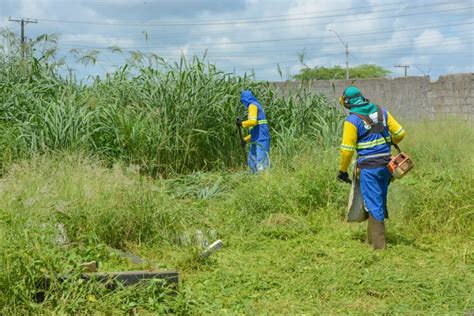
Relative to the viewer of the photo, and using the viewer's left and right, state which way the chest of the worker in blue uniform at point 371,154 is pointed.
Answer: facing away from the viewer and to the left of the viewer

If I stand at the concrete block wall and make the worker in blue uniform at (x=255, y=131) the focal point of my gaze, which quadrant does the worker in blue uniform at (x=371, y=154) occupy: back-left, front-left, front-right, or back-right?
front-left

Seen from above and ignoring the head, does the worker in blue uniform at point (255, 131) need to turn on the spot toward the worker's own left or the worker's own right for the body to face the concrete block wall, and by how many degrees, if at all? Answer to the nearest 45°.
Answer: approximately 135° to the worker's own right

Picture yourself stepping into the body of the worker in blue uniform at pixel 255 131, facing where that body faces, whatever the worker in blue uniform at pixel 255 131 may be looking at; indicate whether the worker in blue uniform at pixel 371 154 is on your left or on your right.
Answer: on your left

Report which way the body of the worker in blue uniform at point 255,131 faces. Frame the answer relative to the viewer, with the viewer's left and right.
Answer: facing to the left of the viewer

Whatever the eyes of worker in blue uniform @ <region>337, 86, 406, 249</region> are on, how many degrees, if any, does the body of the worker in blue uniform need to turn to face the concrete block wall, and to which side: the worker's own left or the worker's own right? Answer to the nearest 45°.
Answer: approximately 45° to the worker's own right

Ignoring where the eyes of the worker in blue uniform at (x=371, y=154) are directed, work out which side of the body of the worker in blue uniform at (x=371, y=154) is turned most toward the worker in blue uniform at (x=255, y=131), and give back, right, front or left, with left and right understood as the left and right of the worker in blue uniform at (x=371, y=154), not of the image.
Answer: front

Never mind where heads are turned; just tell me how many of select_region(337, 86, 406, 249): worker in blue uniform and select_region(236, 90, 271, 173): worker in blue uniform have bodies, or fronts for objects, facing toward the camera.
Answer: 0

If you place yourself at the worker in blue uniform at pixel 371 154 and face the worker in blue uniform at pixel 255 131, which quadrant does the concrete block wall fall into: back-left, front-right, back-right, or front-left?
front-right

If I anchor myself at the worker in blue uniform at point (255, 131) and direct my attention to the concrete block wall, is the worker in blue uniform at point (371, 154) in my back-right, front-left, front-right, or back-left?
back-right
